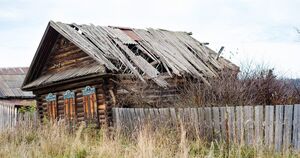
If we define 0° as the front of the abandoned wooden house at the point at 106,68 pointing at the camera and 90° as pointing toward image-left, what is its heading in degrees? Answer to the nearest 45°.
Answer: approximately 45°

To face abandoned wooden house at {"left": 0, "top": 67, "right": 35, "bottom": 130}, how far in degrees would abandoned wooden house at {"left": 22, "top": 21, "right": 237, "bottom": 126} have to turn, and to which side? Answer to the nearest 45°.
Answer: approximately 90° to its right
